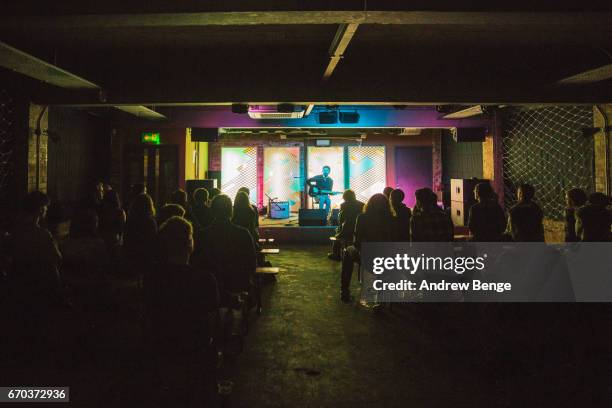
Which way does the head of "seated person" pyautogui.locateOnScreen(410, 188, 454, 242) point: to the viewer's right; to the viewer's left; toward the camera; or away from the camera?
away from the camera

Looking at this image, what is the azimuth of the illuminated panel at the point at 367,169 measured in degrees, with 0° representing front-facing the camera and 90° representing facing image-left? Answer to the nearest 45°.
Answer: approximately 0°

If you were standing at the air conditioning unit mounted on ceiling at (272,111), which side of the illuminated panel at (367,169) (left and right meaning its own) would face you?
front

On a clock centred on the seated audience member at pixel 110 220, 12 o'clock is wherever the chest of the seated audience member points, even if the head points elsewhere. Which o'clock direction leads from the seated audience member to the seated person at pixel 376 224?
The seated person is roughly at 3 o'clock from the seated audience member.

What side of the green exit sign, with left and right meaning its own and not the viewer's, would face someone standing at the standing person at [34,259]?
front

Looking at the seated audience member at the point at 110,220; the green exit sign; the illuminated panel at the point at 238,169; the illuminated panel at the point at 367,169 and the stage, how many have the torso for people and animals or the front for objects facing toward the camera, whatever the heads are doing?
4

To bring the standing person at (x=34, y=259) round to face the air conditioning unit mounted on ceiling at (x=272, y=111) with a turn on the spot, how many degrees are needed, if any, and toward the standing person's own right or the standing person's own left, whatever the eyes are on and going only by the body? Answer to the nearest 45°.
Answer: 0° — they already face it

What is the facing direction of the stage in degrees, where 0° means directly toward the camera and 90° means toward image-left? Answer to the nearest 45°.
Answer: approximately 0°

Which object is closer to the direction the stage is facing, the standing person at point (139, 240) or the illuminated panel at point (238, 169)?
the standing person

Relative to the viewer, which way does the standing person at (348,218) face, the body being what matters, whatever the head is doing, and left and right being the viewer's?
facing away from the viewer and to the left of the viewer

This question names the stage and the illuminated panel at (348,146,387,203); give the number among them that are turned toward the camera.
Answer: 2

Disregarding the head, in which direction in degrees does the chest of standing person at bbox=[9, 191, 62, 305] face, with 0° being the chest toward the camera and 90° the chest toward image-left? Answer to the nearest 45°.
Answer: approximately 225°
